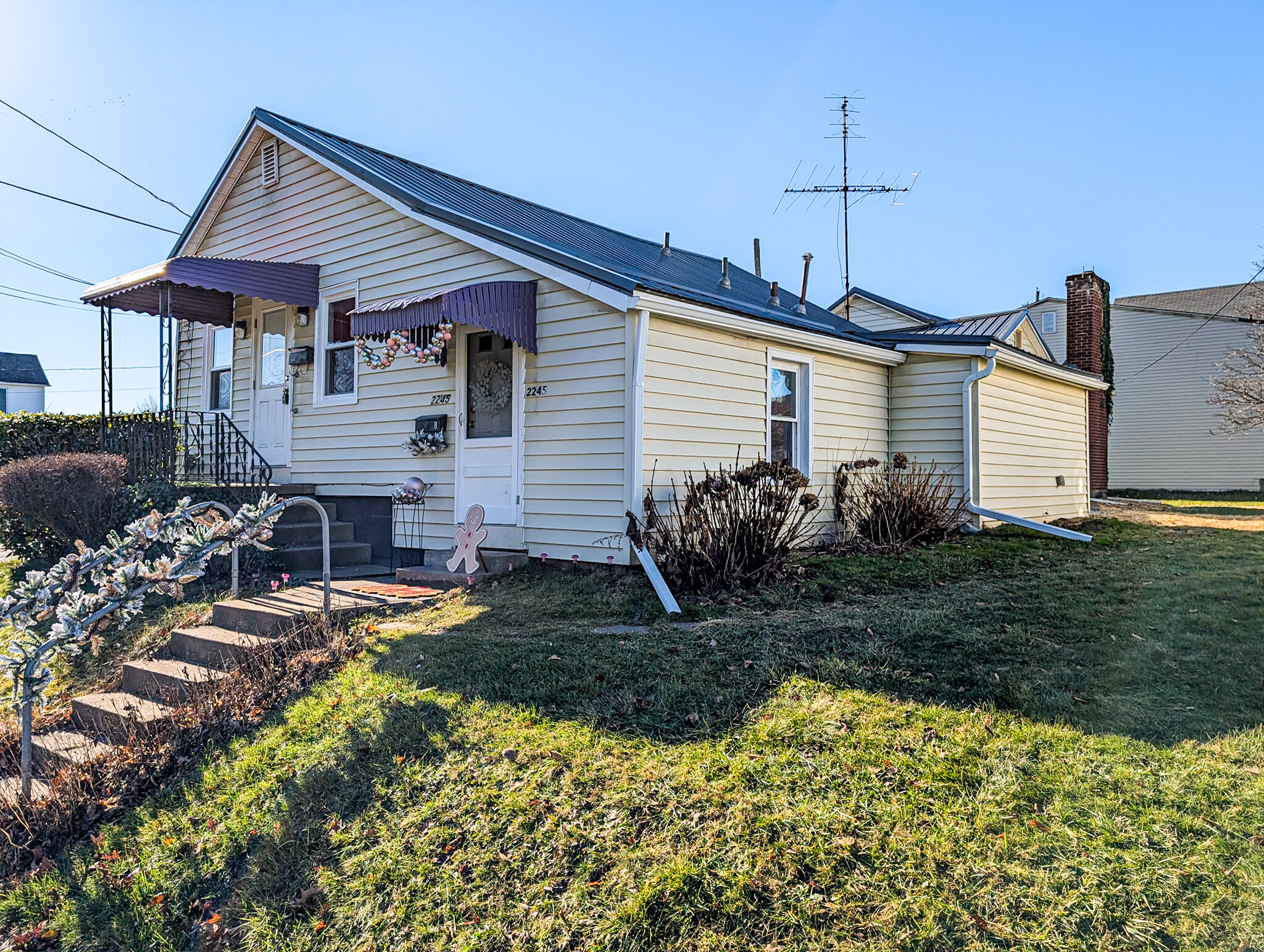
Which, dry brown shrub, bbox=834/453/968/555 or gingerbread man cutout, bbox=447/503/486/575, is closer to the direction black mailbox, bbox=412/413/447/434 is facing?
the gingerbread man cutout

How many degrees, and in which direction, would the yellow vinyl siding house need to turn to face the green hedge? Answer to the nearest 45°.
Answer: approximately 45° to its right

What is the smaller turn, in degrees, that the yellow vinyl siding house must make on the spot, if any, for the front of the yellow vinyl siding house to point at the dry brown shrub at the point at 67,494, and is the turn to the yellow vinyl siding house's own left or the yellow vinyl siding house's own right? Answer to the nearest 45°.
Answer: approximately 45° to the yellow vinyl siding house's own right

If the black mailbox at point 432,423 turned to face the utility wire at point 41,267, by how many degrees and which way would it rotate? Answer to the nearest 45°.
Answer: approximately 90° to its right

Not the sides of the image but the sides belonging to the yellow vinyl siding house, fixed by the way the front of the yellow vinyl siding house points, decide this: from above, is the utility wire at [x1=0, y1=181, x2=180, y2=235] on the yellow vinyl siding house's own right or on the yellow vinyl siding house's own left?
on the yellow vinyl siding house's own right

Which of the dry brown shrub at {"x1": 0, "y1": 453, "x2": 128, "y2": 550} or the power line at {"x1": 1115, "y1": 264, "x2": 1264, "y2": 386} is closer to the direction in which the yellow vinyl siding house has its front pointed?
the dry brown shrub

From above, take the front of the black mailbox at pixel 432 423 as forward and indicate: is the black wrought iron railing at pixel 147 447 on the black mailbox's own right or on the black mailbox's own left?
on the black mailbox's own right

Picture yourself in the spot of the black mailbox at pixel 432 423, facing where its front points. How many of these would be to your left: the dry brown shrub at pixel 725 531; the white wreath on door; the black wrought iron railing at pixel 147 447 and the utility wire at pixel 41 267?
2
